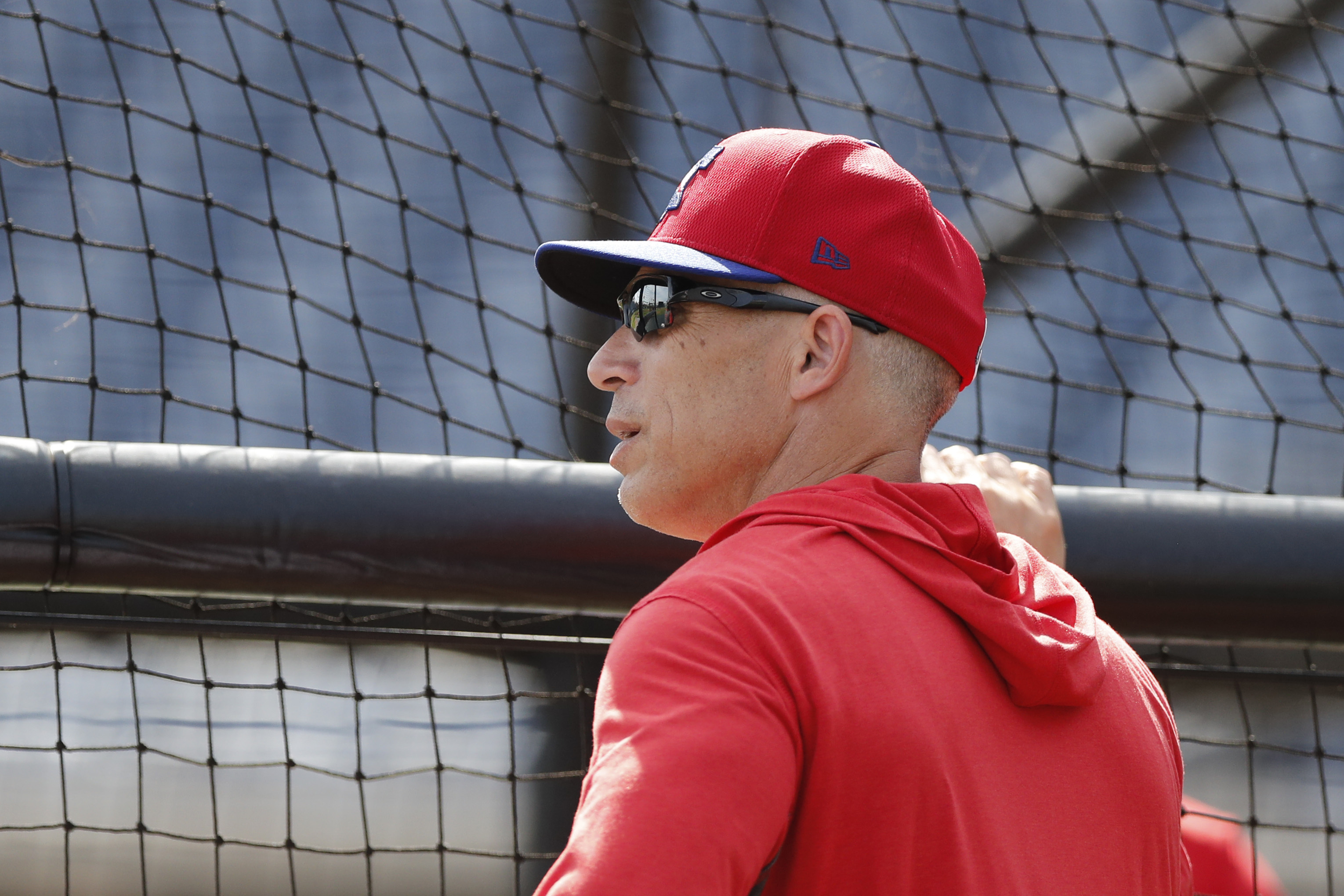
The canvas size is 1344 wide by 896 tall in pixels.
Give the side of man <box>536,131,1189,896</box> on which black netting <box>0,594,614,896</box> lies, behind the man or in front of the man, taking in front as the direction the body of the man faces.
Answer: in front

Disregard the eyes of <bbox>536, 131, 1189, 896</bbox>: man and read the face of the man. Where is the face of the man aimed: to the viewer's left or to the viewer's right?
to the viewer's left

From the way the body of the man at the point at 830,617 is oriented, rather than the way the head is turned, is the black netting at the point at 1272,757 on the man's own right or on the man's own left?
on the man's own right

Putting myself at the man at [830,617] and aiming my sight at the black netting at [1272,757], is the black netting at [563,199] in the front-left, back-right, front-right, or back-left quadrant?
front-left

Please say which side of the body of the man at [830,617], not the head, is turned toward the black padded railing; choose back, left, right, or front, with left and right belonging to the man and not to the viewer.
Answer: front

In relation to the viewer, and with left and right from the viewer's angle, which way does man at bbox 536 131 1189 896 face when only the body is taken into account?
facing away from the viewer and to the left of the viewer

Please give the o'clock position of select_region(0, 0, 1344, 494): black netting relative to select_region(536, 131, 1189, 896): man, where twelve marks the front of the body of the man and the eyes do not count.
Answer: The black netting is roughly at 1 o'clock from the man.

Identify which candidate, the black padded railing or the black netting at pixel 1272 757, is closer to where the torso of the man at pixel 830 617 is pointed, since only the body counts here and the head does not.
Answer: the black padded railing
